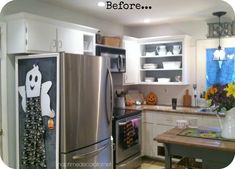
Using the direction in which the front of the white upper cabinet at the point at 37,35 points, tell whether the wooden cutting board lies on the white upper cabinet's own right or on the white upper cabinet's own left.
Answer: on the white upper cabinet's own left

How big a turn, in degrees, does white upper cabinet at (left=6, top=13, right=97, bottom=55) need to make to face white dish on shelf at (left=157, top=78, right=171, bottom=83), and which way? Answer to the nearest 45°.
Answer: approximately 90° to its left

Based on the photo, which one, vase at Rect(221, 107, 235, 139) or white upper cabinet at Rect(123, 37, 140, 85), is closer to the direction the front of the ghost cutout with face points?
the vase

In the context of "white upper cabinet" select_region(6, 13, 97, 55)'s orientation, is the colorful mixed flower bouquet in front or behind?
in front

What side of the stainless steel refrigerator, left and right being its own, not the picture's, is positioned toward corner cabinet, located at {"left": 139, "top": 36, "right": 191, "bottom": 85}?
left

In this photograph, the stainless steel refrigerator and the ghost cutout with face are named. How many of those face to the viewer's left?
0

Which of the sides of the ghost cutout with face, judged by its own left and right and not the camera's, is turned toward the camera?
front

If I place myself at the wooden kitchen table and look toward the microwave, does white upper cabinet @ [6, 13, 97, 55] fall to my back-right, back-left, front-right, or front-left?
front-left

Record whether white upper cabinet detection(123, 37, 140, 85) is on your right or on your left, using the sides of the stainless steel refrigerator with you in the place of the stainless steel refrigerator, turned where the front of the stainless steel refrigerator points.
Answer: on your left

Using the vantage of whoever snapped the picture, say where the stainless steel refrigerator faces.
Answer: facing the viewer and to the right of the viewer

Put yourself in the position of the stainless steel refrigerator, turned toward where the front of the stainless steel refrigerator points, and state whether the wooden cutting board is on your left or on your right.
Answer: on your left

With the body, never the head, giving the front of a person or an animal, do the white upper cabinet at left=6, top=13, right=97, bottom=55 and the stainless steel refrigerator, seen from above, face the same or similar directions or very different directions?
same or similar directions
